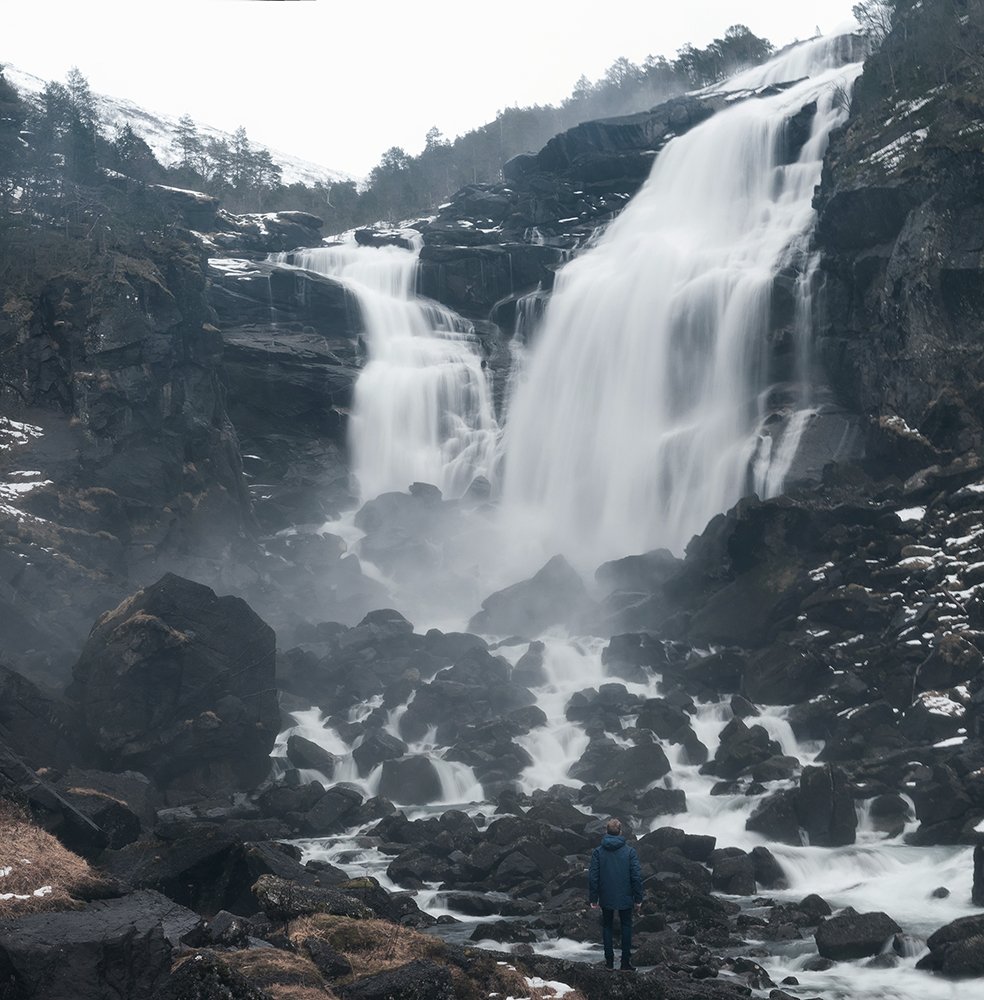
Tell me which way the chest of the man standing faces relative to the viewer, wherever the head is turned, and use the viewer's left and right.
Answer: facing away from the viewer

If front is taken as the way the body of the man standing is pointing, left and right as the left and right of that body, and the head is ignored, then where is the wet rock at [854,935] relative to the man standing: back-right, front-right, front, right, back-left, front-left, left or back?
front-right

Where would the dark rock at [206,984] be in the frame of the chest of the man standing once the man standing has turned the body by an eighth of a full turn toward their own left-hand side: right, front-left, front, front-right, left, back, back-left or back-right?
left

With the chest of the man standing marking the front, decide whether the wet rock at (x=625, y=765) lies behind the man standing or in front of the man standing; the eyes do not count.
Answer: in front

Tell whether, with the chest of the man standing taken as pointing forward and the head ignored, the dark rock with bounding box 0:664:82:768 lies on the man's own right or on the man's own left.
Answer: on the man's own left

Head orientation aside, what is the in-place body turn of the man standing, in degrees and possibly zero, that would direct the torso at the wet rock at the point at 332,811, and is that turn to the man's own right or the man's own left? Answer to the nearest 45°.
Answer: approximately 45° to the man's own left

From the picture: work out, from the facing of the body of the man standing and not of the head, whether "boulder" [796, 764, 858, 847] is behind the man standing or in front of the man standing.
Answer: in front

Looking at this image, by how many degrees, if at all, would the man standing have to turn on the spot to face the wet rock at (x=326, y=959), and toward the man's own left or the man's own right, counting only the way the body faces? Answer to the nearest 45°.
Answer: approximately 135° to the man's own left

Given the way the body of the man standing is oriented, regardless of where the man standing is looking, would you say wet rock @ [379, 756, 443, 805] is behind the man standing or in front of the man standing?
in front

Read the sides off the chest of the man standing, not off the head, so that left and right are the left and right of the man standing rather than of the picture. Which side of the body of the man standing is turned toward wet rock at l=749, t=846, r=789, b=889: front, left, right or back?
front

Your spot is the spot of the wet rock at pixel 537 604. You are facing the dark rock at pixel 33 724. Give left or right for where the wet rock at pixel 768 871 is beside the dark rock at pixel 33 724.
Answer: left

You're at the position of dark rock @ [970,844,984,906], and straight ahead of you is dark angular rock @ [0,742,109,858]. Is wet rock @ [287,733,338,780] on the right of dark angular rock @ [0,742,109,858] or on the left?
right

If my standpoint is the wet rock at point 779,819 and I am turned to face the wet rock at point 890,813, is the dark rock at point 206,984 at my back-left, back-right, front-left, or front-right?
back-right

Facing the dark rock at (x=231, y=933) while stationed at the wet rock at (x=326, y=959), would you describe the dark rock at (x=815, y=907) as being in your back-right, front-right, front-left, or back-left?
back-right

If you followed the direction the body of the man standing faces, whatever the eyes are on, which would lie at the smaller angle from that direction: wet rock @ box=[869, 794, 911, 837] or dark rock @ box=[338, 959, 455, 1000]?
the wet rock

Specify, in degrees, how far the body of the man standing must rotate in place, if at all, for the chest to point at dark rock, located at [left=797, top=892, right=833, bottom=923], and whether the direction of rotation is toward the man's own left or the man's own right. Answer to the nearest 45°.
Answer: approximately 45° to the man's own right

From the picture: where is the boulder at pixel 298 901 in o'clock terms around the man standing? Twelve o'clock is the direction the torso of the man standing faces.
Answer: The boulder is roughly at 9 o'clock from the man standing.
